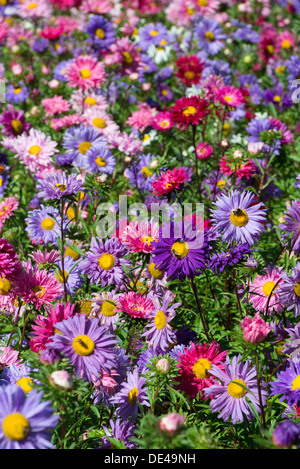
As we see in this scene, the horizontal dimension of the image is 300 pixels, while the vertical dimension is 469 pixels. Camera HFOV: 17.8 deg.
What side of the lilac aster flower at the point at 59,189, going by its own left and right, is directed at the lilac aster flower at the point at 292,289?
left

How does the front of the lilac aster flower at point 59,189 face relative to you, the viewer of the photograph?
facing the viewer

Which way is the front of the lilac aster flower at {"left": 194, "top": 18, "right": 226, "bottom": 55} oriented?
toward the camera

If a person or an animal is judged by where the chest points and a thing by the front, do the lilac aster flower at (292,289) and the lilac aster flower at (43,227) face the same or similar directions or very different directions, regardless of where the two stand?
same or similar directions

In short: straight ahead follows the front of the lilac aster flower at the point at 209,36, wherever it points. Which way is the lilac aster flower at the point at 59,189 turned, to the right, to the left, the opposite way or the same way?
the same way

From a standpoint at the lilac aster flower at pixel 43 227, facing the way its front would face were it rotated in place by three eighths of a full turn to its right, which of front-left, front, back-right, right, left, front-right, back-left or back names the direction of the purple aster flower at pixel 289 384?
back

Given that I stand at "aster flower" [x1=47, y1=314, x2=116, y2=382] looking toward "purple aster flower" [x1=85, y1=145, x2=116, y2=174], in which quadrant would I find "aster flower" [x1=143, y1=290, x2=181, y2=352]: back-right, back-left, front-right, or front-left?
front-right
